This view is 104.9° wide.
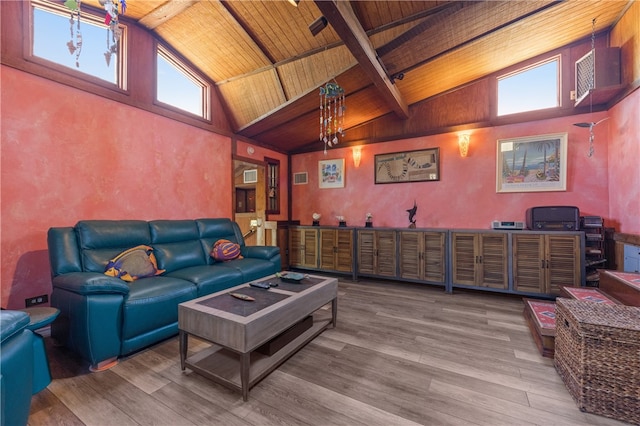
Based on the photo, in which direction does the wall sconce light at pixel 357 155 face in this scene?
toward the camera

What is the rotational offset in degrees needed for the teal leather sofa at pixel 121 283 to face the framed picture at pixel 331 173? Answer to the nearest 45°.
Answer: approximately 90° to its left

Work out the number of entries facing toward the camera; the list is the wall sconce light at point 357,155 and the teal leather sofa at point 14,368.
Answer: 1

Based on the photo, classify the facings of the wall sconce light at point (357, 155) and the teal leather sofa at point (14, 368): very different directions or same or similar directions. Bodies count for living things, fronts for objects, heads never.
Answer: very different directions

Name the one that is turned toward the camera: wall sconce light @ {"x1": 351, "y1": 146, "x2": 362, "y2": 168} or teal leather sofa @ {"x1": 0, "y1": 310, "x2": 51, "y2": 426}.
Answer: the wall sconce light

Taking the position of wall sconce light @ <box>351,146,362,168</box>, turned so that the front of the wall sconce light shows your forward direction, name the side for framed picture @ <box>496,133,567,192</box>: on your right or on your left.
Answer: on your left

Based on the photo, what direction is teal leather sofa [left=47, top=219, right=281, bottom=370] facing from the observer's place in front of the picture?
facing the viewer and to the right of the viewer

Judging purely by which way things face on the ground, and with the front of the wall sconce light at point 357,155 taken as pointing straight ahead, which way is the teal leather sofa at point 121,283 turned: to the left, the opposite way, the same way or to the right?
to the left

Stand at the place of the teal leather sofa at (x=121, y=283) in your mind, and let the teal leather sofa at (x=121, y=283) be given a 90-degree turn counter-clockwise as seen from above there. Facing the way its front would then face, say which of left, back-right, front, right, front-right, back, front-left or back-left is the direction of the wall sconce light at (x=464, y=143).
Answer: front-right

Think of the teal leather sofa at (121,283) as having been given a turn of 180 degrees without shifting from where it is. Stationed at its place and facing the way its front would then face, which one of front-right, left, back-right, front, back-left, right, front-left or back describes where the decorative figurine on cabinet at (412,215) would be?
back-right

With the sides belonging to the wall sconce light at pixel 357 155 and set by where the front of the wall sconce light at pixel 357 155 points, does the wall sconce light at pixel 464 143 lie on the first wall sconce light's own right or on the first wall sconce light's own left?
on the first wall sconce light's own left

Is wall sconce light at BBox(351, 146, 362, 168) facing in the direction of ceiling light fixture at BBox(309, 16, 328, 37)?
yes
